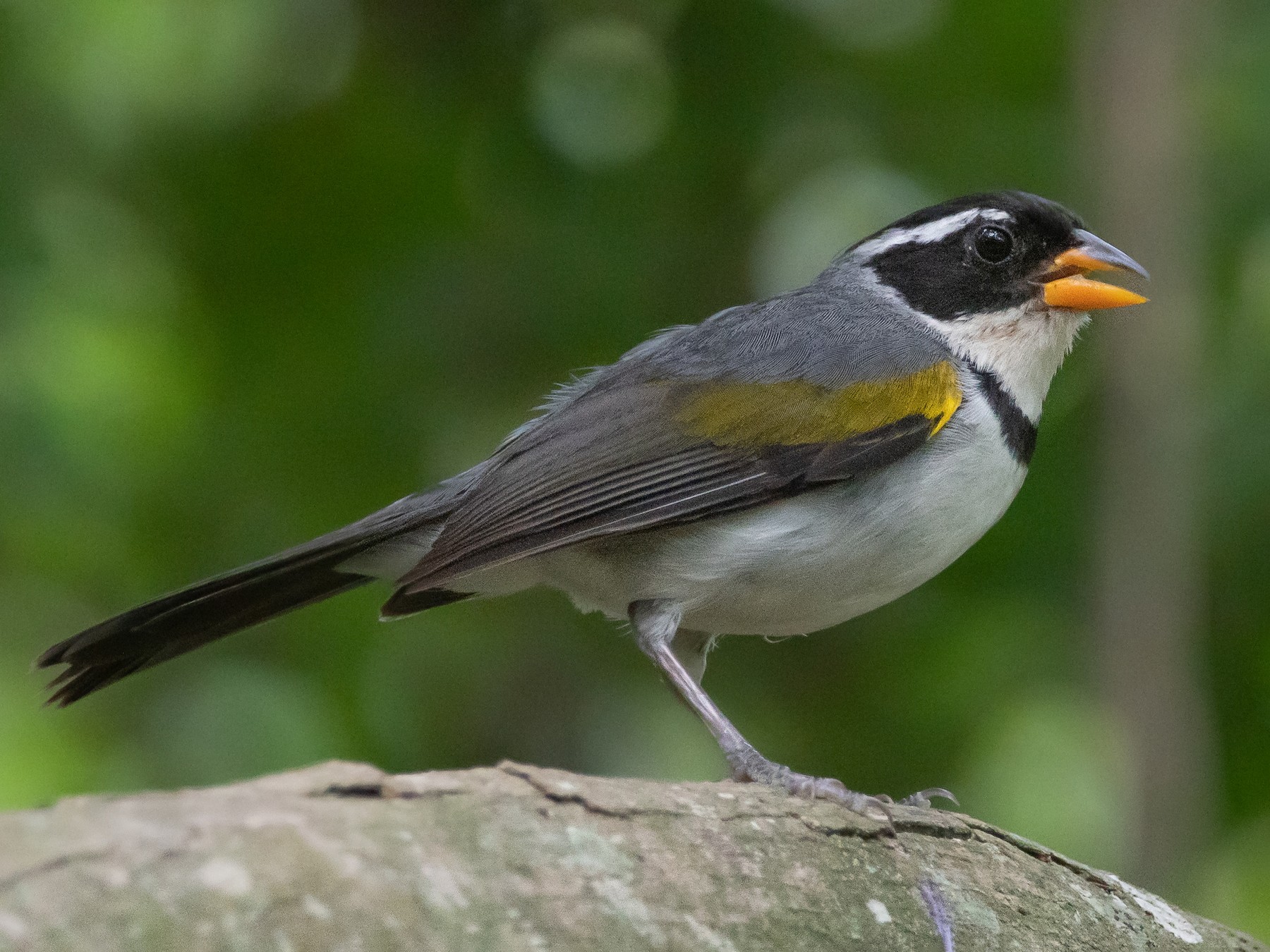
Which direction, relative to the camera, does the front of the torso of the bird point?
to the viewer's right
